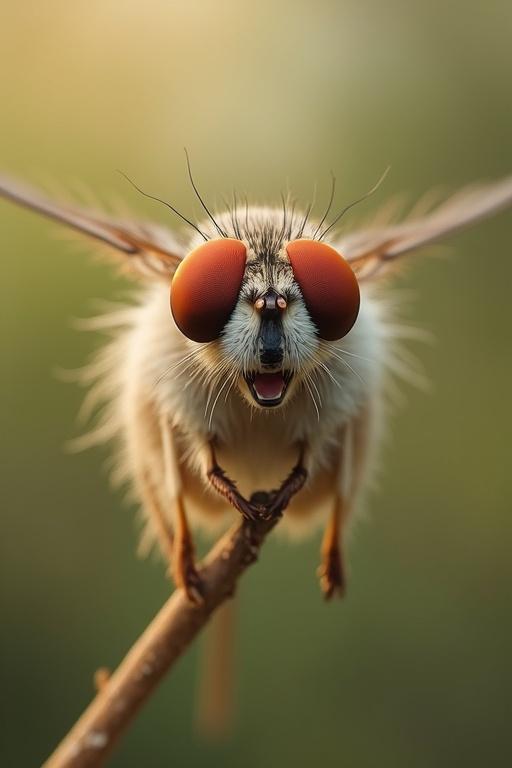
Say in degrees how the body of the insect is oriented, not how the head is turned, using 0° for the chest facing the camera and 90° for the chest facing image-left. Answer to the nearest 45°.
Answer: approximately 0°
